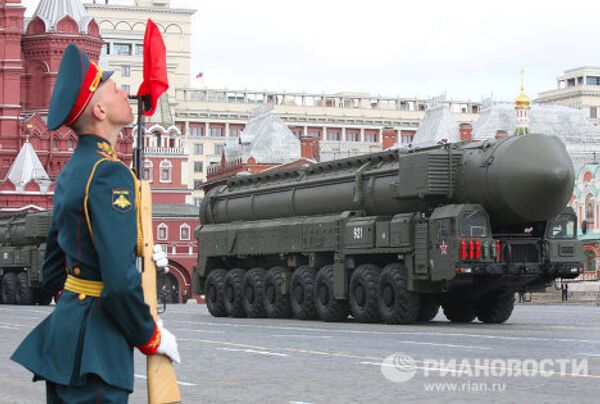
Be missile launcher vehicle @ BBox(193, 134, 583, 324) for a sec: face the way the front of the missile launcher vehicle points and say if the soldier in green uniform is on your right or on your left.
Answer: on your right

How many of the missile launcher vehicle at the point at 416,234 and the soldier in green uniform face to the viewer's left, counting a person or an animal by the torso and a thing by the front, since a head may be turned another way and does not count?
0

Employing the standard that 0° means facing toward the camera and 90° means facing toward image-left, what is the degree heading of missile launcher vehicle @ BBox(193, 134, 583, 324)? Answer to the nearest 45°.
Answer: approximately 315°

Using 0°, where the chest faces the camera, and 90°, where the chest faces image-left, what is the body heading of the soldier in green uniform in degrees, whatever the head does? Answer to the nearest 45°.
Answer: approximately 225°

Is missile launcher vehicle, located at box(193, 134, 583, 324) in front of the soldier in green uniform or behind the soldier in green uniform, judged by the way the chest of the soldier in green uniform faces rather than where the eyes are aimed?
in front

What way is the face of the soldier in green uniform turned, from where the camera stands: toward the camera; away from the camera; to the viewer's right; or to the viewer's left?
to the viewer's right
